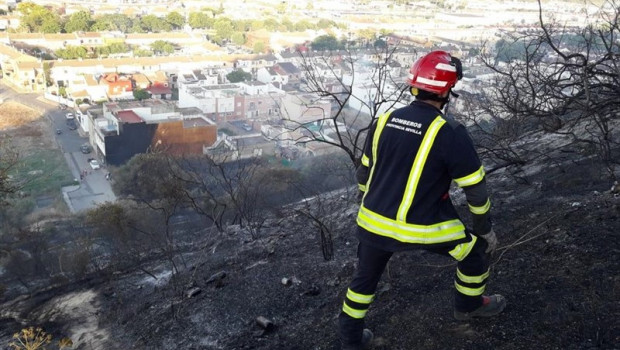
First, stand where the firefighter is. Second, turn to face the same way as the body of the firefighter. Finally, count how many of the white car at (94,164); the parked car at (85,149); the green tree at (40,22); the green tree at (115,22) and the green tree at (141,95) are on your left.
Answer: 5

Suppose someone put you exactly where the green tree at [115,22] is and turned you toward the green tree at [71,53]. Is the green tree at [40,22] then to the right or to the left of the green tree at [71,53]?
right

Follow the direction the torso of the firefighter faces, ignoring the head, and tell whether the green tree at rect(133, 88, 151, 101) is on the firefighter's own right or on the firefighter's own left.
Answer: on the firefighter's own left

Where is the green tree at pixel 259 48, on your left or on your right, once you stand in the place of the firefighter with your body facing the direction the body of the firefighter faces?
on your left

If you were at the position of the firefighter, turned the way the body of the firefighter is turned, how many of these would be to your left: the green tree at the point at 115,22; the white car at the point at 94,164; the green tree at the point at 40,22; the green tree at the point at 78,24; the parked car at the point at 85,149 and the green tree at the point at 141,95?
6

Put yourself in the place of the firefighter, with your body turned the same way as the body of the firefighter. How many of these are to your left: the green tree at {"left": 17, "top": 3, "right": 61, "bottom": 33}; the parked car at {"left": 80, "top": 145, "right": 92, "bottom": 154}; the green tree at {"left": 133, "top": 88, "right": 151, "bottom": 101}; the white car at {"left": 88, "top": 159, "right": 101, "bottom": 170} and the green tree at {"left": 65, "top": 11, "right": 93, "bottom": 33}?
5

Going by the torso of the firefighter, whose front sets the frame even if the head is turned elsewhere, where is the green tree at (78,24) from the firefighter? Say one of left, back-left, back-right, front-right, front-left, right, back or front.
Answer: left

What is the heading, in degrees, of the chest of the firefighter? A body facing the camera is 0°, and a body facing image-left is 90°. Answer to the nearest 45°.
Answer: approximately 225°

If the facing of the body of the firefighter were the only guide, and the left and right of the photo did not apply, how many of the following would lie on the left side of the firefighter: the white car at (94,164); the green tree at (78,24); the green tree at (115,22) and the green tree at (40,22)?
4

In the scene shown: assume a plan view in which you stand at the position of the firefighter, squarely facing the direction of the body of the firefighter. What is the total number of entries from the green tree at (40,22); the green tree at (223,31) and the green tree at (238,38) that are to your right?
0

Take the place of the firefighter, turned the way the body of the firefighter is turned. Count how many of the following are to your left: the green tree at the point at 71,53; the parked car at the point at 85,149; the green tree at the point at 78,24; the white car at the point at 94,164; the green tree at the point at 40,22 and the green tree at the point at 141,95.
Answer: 6

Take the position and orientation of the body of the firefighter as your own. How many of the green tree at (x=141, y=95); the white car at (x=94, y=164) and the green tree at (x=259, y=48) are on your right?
0

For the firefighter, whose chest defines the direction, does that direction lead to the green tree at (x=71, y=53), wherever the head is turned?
no

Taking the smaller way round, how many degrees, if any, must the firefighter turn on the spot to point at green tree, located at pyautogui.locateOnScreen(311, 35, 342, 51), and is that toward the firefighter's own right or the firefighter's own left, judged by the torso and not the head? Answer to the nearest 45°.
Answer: approximately 45° to the firefighter's own left

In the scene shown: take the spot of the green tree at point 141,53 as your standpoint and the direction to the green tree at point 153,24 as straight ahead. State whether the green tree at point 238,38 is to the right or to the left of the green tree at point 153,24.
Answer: right

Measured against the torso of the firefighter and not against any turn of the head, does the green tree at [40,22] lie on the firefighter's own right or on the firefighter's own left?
on the firefighter's own left

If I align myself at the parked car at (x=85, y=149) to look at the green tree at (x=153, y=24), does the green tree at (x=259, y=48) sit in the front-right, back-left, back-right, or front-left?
front-right
